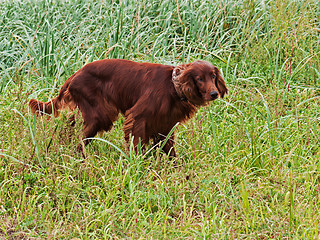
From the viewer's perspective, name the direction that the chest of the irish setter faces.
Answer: to the viewer's right
